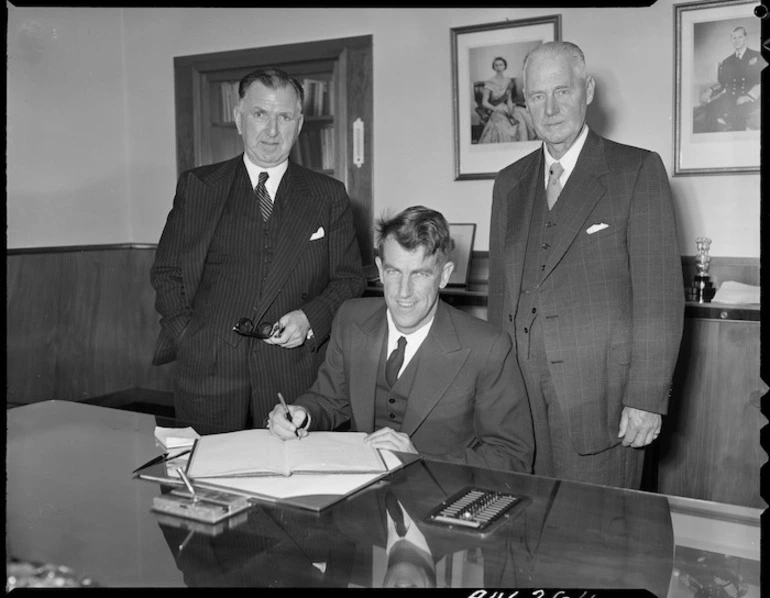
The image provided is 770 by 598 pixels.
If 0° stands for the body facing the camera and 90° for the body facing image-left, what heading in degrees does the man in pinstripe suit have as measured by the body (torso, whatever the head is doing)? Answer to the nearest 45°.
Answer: approximately 0°

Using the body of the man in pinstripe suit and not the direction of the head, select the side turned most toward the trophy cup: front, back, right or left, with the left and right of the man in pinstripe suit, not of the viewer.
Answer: left

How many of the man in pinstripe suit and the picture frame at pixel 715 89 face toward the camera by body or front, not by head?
2

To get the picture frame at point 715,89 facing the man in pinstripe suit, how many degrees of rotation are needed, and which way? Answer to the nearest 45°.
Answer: approximately 45° to its right

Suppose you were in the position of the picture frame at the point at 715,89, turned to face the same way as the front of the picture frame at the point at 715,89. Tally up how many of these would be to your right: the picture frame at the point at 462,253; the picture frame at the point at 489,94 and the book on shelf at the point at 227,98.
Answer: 3

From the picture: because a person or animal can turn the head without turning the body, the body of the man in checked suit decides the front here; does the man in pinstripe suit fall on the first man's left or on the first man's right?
on the first man's right

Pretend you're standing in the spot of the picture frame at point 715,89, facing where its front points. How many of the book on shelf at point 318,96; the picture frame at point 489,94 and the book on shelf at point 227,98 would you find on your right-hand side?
3

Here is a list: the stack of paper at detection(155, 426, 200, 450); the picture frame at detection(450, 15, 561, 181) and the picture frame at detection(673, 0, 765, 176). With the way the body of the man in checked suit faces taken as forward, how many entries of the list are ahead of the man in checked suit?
1

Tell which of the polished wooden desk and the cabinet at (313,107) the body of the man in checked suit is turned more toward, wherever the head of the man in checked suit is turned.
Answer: the polished wooden desk

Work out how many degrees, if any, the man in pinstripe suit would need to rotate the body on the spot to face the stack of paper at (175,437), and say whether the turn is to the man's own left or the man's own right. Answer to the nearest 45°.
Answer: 0° — they already face it

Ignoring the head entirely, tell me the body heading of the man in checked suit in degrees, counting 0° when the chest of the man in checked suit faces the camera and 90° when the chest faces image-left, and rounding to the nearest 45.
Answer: approximately 45°
